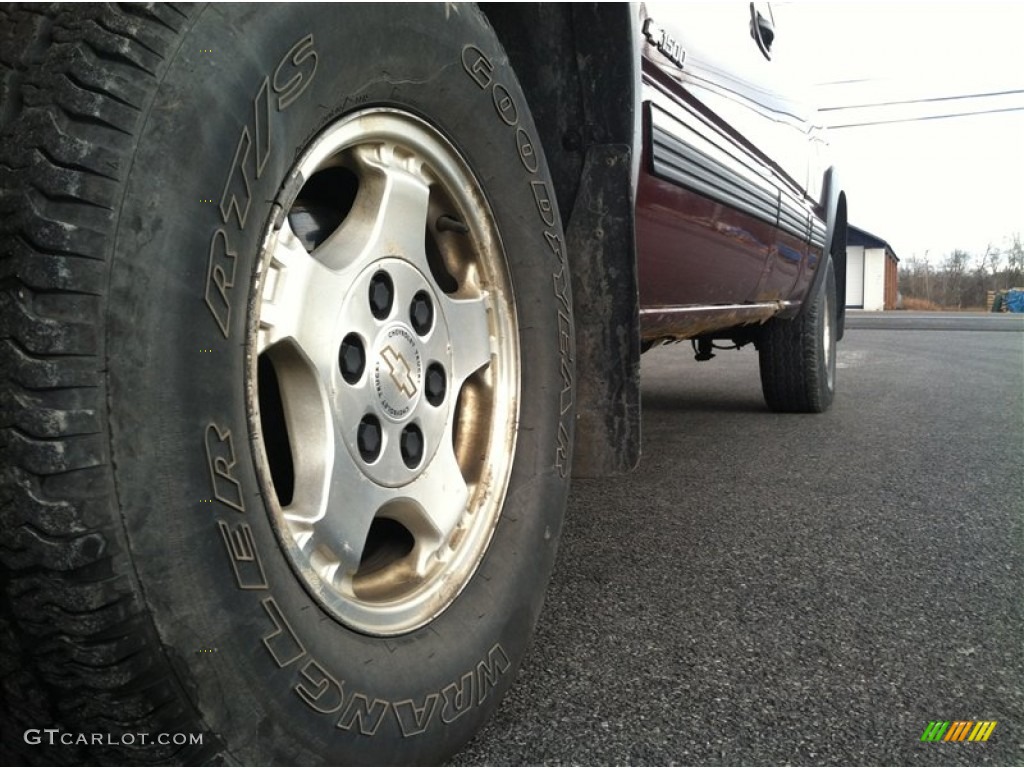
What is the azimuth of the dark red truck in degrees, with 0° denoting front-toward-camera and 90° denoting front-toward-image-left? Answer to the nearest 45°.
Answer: approximately 45°
